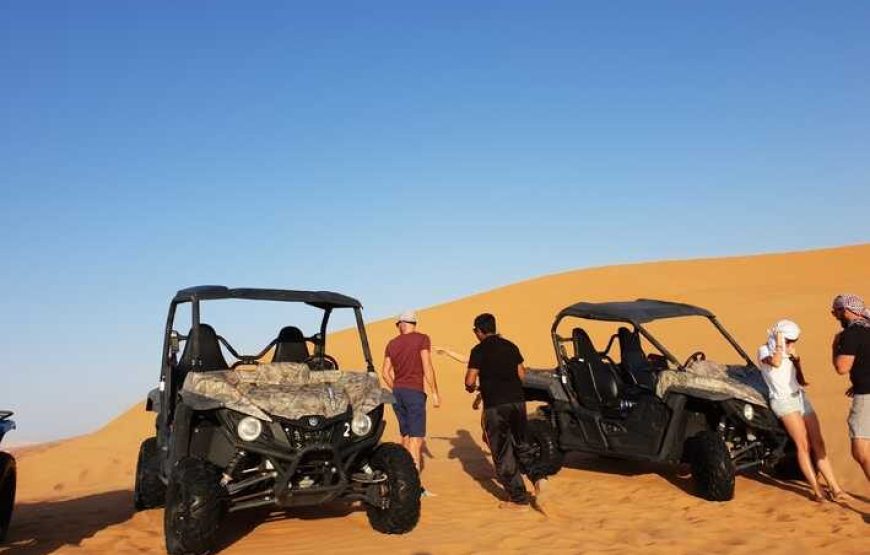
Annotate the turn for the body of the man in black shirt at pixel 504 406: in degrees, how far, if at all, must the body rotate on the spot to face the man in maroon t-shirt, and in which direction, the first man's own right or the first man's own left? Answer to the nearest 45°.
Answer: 0° — they already face them

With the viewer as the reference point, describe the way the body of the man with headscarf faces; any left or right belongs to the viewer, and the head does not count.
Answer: facing to the left of the viewer

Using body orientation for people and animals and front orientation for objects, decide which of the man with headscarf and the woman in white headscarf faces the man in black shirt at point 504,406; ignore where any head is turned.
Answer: the man with headscarf

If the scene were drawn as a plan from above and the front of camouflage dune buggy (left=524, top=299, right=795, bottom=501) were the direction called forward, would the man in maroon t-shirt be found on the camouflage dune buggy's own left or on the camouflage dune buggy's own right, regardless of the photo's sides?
on the camouflage dune buggy's own right

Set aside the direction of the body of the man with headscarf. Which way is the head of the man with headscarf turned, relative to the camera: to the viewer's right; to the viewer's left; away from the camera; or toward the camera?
to the viewer's left

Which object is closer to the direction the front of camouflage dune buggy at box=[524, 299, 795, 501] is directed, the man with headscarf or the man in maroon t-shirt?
the man with headscarf

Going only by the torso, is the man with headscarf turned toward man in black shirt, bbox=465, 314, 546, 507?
yes

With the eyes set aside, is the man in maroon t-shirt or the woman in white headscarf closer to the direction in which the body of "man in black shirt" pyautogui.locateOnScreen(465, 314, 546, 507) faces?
the man in maroon t-shirt

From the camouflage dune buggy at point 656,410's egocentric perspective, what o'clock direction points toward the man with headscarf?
The man with headscarf is roughly at 12 o'clock from the camouflage dune buggy.

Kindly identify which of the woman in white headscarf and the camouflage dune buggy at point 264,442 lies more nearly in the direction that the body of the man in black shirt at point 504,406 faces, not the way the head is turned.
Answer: the camouflage dune buggy

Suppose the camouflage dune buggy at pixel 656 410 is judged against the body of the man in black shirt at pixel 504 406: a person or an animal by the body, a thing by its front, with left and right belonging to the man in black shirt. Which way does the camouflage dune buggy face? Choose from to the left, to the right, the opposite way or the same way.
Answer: the opposite way

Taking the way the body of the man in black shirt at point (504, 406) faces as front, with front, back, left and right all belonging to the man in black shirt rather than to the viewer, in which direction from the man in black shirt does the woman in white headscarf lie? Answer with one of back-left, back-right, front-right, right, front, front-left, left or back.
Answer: back-right

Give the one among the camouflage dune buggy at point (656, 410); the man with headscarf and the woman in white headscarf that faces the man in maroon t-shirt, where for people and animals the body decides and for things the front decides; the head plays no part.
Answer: the man with headscarf
